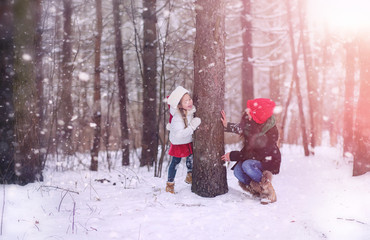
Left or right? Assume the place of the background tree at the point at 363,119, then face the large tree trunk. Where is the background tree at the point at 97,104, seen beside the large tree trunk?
right

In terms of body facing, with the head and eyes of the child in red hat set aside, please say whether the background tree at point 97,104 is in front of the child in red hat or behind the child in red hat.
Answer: in front

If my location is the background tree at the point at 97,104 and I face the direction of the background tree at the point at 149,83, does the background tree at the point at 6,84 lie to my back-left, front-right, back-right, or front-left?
back-right

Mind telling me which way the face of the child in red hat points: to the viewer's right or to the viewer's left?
to the viewer's left

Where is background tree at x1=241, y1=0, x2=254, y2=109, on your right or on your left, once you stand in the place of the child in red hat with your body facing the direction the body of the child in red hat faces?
on your right

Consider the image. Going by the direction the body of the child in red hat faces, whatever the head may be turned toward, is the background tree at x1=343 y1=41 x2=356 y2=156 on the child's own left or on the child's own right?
on the child's own right

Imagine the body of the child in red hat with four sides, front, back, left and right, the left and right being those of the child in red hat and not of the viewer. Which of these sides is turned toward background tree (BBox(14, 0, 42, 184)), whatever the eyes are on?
front

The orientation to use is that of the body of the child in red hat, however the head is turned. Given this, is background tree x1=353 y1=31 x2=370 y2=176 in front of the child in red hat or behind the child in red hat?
behind

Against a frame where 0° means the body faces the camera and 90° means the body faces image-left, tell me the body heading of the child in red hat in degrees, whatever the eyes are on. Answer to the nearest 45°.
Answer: approximately 90°

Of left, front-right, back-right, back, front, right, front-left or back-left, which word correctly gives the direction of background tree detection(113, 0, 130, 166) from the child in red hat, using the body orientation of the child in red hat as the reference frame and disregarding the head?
front-right
